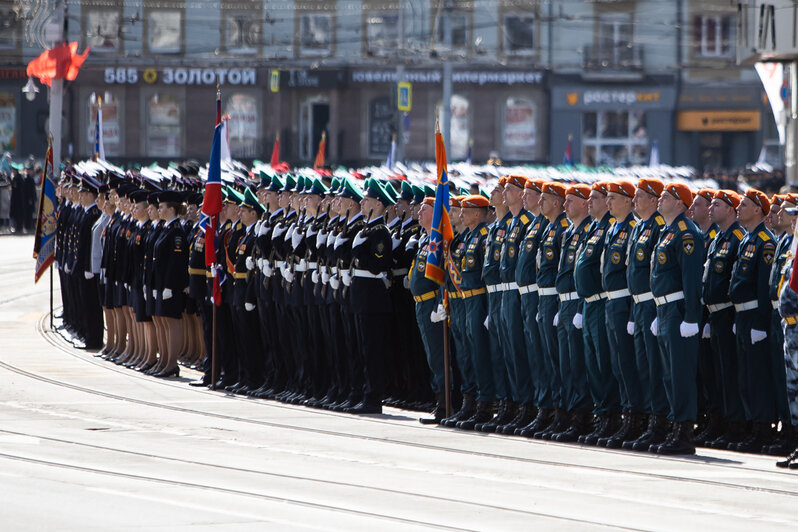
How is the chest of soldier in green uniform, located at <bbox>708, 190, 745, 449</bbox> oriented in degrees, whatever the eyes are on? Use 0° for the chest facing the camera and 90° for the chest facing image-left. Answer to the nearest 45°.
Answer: approximately 45°

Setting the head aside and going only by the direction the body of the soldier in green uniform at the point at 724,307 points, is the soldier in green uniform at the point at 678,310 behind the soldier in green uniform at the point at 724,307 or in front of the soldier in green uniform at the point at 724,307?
in front

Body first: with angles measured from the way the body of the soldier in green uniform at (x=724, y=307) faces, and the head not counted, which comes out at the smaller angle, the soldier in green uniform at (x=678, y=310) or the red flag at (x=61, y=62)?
the soldier in green uniform

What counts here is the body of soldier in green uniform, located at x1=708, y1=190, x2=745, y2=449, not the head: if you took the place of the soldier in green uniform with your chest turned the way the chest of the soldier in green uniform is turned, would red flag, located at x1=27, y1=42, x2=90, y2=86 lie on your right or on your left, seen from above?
on your right
